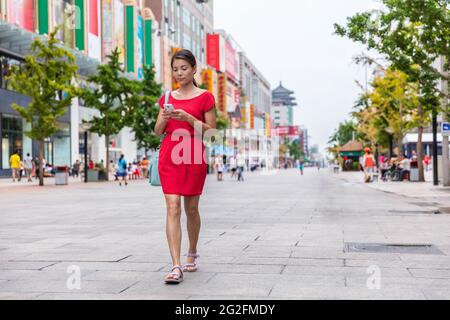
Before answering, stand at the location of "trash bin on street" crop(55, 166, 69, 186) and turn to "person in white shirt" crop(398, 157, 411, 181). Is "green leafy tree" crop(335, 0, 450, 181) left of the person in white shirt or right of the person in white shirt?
right

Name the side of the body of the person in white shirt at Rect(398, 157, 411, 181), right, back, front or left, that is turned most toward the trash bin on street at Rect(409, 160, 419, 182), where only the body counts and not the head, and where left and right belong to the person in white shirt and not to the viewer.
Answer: back
